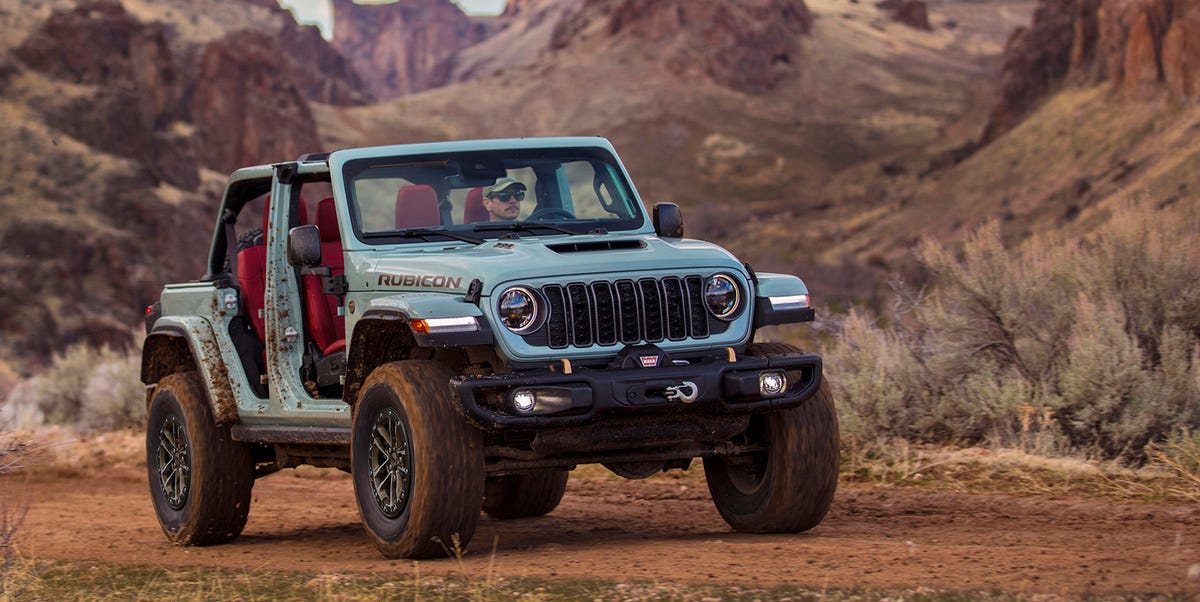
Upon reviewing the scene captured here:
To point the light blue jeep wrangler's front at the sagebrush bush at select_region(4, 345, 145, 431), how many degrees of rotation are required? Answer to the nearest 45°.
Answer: approximately 180°

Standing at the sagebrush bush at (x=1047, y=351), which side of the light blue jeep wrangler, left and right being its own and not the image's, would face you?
left
